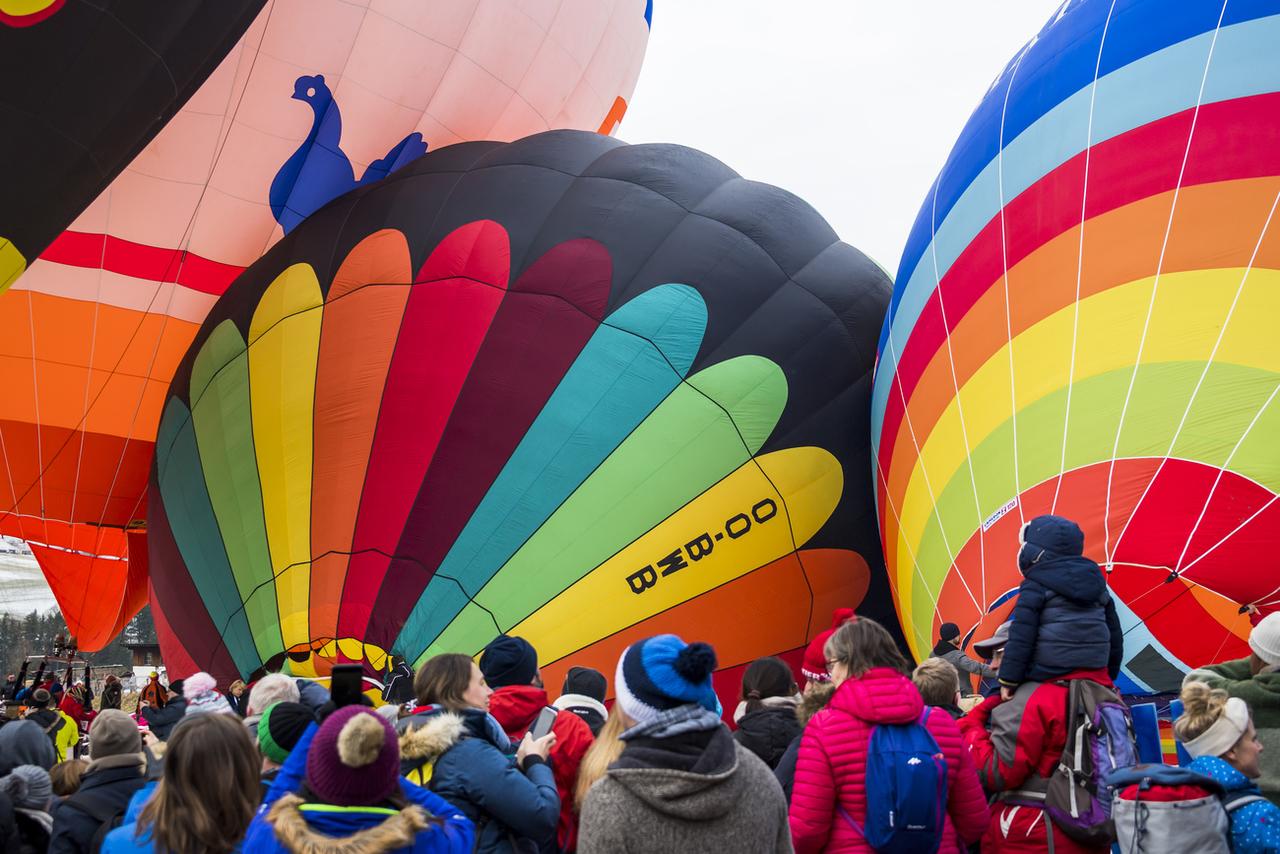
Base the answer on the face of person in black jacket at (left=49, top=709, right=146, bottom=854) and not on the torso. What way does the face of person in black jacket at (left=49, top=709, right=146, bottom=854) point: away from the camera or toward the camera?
away from the camera

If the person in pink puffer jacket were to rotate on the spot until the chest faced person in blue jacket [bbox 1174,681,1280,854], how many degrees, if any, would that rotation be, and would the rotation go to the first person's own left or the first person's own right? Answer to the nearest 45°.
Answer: approximately 135° to the first person's own right

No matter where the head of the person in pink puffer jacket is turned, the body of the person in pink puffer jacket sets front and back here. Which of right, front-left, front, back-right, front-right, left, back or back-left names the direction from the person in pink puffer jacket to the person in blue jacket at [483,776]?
front-left

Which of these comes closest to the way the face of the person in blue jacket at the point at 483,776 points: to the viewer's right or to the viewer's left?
to the viewer's right

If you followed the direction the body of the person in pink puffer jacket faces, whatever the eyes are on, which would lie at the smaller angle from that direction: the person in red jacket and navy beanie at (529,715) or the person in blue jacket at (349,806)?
the person in red jacket and navy beanie

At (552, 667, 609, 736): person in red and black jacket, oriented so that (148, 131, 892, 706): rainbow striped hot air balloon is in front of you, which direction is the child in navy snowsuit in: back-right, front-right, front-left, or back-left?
back-right

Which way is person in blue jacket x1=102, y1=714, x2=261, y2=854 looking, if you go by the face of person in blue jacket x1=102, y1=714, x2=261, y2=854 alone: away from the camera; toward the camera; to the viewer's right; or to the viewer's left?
away from the camera

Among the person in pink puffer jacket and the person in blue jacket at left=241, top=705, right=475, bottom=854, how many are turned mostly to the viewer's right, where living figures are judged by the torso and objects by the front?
0

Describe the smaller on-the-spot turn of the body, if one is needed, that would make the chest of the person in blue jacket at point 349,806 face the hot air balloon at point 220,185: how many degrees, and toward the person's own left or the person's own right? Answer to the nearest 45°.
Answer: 0° — they already face it

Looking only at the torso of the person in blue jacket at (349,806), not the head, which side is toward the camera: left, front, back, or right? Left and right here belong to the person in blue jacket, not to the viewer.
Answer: back

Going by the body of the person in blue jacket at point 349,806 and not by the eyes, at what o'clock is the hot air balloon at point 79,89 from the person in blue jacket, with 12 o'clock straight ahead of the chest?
The hot air balloon is roughly at 11 o'clock from the person in blue jacket.

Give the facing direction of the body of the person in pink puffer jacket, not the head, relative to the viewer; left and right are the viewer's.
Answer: facing away from the viewer and to the left of the viewer
